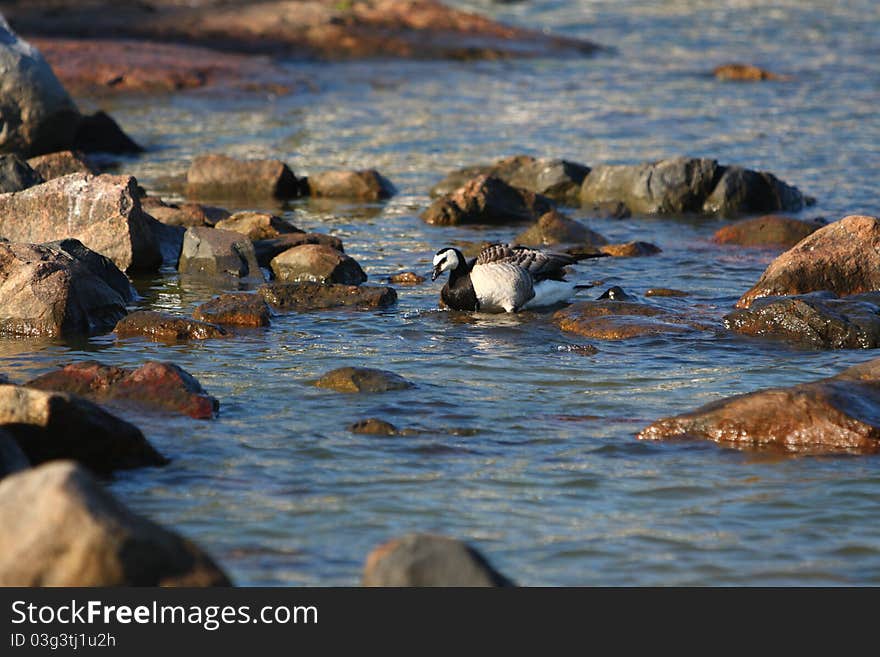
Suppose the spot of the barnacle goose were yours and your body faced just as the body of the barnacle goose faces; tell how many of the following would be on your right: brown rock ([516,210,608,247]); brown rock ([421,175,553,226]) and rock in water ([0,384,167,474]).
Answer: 2

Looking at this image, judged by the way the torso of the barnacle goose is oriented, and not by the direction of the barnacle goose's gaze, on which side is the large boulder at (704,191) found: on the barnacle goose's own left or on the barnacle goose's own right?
on the barnacle goose's own right

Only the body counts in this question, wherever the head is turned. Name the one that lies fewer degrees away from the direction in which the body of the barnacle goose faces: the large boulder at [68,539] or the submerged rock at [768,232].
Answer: the large boulder

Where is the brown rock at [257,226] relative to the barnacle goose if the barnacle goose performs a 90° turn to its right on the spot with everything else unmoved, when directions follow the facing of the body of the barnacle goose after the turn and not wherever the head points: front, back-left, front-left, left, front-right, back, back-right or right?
front-left

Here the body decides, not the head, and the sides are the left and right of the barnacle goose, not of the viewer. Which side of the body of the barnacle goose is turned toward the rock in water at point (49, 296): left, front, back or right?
front

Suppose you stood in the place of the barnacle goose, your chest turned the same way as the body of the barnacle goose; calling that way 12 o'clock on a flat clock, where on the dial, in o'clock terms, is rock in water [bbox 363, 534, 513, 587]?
The rock in water is roughly at 9 o'clock from the barnacle goose.

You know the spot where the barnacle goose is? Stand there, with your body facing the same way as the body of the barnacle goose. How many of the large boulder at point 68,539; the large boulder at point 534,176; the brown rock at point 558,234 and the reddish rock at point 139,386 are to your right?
2

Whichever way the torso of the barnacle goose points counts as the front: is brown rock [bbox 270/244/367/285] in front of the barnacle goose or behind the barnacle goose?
in front

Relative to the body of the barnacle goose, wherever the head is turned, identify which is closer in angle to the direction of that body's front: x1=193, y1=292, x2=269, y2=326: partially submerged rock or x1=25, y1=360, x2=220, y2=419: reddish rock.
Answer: the partially submerged rock

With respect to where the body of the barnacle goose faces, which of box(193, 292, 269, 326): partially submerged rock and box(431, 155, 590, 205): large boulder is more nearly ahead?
the partially submerged rock

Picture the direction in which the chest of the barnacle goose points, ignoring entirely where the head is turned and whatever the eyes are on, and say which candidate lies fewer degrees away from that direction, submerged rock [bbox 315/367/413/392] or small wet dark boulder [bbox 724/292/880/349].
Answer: the submerged rock

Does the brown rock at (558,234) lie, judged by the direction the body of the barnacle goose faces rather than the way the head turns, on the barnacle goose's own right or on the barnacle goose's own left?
on the barnacle goose's own right

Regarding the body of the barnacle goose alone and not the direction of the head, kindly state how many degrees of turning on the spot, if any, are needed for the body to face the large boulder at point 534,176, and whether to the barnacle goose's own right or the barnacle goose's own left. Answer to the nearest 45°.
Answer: approximately 90° to the barnacle goose's own right

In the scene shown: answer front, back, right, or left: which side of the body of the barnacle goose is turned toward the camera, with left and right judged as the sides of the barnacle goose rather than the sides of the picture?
left

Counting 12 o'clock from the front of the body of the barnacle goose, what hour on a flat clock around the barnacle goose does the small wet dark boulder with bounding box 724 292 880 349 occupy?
The small wet dark boulder is roughly at 7 o'clock from the barnacle goose.
